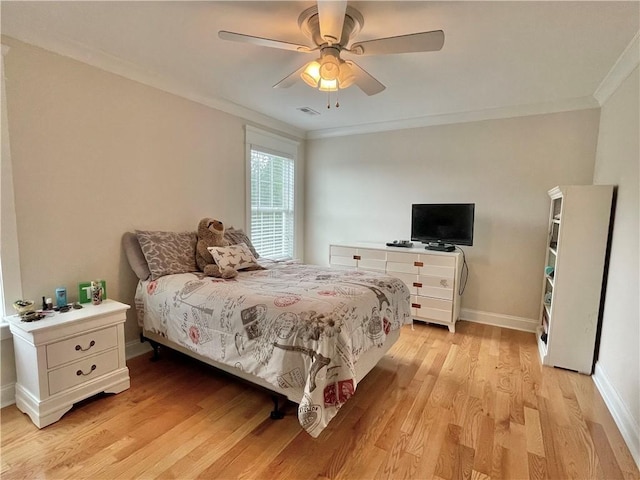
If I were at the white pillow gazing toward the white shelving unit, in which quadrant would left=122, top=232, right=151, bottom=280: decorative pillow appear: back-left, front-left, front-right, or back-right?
back-right

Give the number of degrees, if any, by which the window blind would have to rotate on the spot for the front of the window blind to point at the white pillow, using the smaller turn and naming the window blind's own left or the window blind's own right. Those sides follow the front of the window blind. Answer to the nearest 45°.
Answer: approximately 45° to the window blind's own right

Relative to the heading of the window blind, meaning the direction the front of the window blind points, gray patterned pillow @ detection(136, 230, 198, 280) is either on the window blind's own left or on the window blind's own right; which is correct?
on the window blind's own right

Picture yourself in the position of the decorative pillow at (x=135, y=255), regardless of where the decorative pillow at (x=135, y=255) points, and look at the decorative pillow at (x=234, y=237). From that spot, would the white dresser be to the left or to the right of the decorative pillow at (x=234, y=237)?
right

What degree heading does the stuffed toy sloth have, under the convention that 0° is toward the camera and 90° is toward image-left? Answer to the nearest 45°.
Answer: approximately 315°

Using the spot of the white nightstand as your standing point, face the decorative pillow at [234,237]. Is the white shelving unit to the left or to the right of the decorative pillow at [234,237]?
right

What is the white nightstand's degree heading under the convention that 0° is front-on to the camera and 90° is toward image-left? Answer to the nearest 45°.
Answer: approximately 315°

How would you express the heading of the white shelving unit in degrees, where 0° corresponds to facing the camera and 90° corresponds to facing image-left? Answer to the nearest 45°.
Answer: approximately 90°

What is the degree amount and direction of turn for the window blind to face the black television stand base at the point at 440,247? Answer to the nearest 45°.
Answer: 0° — it already faces it

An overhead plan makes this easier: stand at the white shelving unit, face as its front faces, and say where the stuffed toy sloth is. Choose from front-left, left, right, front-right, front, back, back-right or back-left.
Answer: front-left

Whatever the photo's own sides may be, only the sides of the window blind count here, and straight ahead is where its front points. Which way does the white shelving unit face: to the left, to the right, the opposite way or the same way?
the opposite way

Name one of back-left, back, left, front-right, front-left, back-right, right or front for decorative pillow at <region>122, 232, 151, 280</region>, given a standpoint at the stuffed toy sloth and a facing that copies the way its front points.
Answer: back-right
